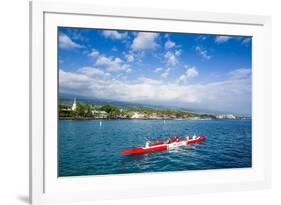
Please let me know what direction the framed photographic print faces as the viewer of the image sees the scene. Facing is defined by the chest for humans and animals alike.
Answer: facing the viewer and to the right of the viewer
